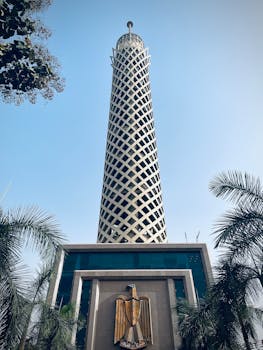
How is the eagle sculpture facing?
toward the camera

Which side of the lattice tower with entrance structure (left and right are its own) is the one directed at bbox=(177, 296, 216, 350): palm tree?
front

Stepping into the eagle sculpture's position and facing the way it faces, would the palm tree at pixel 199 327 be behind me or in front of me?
in front
